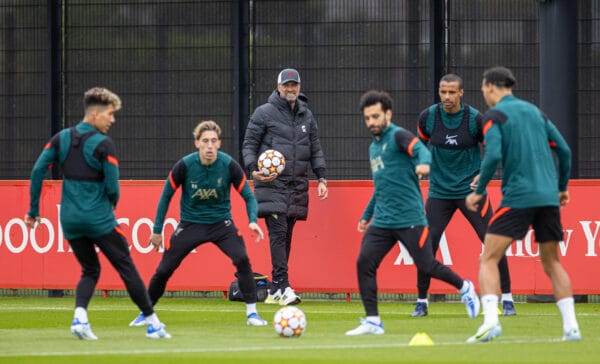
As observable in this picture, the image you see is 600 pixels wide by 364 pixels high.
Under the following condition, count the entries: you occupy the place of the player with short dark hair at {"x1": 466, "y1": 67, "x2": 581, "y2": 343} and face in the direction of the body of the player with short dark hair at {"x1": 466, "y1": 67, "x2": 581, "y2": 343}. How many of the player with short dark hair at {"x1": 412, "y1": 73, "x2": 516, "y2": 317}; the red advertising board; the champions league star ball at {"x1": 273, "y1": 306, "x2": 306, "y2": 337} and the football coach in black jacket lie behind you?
0

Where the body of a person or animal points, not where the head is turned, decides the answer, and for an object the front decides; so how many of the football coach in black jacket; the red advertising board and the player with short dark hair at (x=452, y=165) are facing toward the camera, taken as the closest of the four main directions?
3

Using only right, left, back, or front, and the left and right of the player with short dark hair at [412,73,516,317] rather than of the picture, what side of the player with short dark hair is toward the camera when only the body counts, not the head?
front

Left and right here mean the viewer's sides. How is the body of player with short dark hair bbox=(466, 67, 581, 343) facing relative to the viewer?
facing away from the viewer and to the left of the viewer

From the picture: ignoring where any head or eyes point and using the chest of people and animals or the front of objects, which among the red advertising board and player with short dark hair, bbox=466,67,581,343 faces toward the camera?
the red advertising board

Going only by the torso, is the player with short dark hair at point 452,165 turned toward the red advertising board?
no

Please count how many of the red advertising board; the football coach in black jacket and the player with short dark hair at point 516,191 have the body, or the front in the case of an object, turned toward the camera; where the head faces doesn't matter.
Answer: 2

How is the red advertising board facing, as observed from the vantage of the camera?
facing the viewer

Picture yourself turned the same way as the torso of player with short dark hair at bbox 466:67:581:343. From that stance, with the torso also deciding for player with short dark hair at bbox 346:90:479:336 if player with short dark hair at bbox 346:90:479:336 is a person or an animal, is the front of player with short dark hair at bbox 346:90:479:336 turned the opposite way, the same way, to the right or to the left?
to the left

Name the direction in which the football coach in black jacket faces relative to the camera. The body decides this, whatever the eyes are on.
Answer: toward the camera

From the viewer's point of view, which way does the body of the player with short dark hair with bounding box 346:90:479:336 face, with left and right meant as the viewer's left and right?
facing the viewer and to the left of the viewer

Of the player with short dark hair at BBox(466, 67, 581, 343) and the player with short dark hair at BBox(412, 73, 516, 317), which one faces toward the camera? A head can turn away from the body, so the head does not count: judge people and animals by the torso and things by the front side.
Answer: the player with short dark hair at BBox(412, 73, 516, 317)

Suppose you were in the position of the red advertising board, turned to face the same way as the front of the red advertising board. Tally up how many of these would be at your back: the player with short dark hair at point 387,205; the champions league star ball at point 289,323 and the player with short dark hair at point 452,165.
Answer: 0

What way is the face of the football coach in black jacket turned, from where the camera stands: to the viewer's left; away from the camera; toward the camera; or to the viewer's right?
toward the camera
